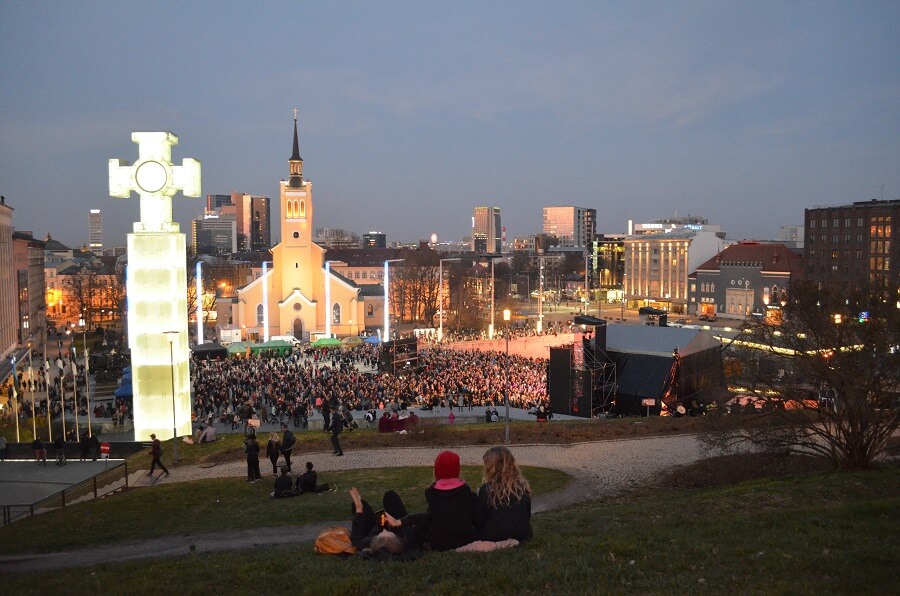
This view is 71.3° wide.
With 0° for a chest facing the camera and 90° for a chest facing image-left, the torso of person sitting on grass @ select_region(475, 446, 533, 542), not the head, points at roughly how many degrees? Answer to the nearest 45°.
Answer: approximately 180°

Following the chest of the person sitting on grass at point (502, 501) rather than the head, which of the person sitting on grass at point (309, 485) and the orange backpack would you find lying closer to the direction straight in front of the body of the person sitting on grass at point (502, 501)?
the person sitting on grass

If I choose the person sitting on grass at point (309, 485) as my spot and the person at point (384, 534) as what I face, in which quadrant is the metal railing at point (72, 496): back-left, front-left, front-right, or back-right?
back-right

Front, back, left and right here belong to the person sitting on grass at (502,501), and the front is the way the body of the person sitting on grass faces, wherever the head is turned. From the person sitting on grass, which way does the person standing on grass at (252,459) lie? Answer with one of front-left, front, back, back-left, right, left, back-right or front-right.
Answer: front-left

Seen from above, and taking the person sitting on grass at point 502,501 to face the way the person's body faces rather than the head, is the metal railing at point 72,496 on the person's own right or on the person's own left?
on the person's own left

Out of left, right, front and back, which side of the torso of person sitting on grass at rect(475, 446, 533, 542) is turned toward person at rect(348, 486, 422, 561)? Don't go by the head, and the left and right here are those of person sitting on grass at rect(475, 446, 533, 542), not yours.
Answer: left

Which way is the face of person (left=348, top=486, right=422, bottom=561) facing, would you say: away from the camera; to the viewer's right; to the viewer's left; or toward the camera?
away from the camera

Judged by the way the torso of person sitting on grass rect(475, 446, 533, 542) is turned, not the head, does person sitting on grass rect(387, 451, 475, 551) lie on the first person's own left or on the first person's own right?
on the first person's own left

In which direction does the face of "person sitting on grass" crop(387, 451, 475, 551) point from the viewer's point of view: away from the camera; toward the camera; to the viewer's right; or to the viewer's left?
away from the camera

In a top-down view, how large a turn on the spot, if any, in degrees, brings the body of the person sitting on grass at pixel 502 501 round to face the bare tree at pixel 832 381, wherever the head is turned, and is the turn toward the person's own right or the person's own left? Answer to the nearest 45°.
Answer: approximately 45° to the person's own right
